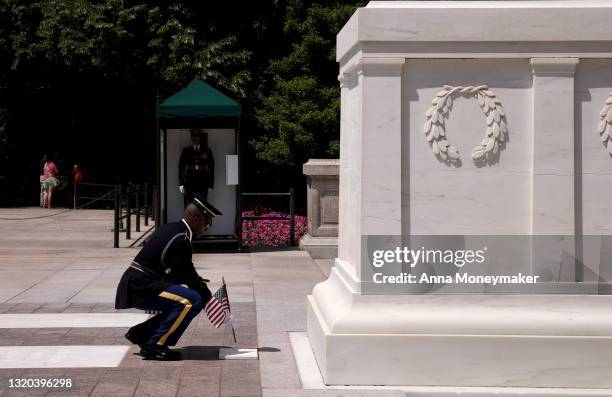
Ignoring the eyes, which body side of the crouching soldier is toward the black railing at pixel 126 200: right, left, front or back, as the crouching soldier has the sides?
left

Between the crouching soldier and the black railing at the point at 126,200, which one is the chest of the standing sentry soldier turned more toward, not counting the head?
the crouching soldier

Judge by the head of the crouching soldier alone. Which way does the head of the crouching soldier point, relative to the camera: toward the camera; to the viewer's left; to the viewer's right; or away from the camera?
to the viewer's right

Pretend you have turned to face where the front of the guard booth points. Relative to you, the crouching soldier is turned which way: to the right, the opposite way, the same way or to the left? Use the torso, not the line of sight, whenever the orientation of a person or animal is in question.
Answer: to the left

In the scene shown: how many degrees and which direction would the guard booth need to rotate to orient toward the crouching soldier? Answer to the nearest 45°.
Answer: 0° — it already faces them

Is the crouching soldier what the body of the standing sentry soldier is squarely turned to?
yes

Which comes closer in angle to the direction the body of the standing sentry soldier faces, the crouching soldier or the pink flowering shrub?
the crouching soldier

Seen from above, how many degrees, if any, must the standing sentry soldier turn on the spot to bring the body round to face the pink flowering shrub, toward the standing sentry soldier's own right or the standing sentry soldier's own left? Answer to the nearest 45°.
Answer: approximately 135° to the standing sentry soldier's own left

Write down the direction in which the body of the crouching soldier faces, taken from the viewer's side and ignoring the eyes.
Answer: to the viewer's right
